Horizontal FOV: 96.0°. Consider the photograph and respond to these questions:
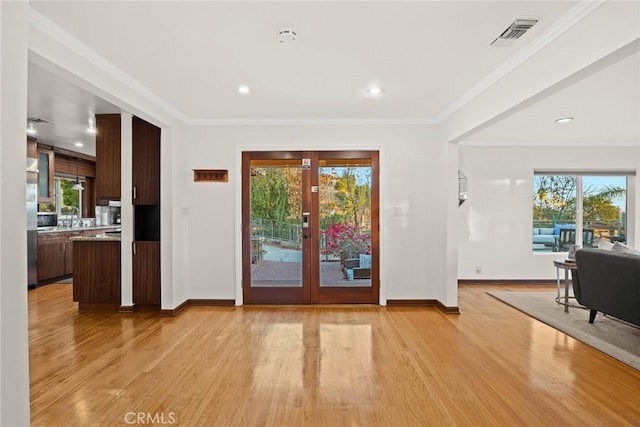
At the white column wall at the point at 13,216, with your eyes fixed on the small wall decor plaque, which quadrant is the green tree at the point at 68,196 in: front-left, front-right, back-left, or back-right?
front-left

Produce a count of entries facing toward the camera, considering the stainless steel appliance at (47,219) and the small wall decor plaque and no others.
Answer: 2

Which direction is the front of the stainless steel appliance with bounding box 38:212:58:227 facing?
toward the camera

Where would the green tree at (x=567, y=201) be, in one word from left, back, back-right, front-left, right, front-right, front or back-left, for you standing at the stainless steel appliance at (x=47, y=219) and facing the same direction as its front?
front-left

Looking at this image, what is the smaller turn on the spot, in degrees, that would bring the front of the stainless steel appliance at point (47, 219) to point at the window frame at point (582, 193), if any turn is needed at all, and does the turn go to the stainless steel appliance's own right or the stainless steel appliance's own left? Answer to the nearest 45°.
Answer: approximately 45° to the stainless steel appliance's own left

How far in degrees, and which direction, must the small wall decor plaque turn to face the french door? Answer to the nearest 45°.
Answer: approximately 90° to its left

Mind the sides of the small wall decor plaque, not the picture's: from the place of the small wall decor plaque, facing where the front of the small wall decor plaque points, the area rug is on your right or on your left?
on your left

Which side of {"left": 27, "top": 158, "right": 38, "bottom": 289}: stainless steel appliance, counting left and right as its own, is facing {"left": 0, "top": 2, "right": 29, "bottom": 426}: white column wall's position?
right

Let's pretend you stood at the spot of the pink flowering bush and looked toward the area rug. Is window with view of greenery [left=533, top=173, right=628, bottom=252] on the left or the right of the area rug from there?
left

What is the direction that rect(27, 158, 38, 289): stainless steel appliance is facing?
to the viewer's right

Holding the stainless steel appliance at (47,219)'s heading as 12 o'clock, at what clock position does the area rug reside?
The area rug is roughly at 11 o'clock from the stainless steel appliance.

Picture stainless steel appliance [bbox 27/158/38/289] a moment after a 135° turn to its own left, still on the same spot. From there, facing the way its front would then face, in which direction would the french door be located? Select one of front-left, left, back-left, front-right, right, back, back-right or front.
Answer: back

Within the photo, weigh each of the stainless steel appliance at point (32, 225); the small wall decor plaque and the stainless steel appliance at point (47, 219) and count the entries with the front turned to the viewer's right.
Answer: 1
